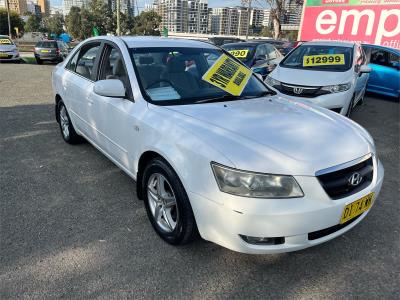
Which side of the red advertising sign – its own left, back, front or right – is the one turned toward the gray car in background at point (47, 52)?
right

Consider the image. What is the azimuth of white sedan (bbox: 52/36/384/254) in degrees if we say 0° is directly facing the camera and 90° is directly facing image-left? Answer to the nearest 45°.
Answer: approximately 315°

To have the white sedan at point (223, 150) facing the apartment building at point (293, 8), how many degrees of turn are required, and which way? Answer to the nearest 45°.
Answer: approximately 135° to its left

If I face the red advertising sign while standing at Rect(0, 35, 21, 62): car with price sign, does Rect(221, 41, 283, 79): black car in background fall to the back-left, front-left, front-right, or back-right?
front-right

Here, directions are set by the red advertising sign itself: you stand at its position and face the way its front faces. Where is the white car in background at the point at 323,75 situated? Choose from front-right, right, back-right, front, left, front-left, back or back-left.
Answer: front

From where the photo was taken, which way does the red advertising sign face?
toward the camera

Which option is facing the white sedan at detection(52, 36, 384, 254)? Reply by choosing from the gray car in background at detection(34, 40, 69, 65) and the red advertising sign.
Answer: the red advertising sign

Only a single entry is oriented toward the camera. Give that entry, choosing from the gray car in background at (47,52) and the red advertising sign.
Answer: the red advertising sign

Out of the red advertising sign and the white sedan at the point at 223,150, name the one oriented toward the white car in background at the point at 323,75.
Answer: the red advertising sign

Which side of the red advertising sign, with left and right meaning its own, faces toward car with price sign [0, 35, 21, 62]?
right

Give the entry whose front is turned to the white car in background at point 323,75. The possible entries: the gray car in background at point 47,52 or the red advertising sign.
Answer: the red advertising sign

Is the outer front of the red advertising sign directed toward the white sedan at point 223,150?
yes

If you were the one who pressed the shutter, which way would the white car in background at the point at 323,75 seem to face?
facing the viewer and to the left of the viewer
